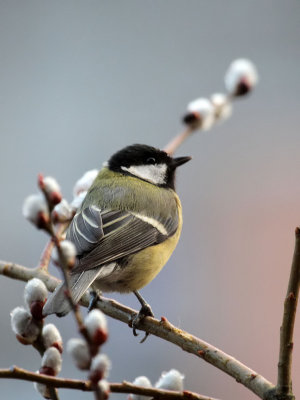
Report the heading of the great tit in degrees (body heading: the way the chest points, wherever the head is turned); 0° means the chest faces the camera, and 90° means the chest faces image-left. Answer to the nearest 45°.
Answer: approximately 225°

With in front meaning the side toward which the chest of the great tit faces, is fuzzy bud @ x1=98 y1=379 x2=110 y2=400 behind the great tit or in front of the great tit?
behind

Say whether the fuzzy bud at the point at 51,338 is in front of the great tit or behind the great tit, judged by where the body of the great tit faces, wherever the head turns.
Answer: behind

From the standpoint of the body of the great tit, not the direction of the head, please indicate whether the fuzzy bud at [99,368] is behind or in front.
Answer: behind
